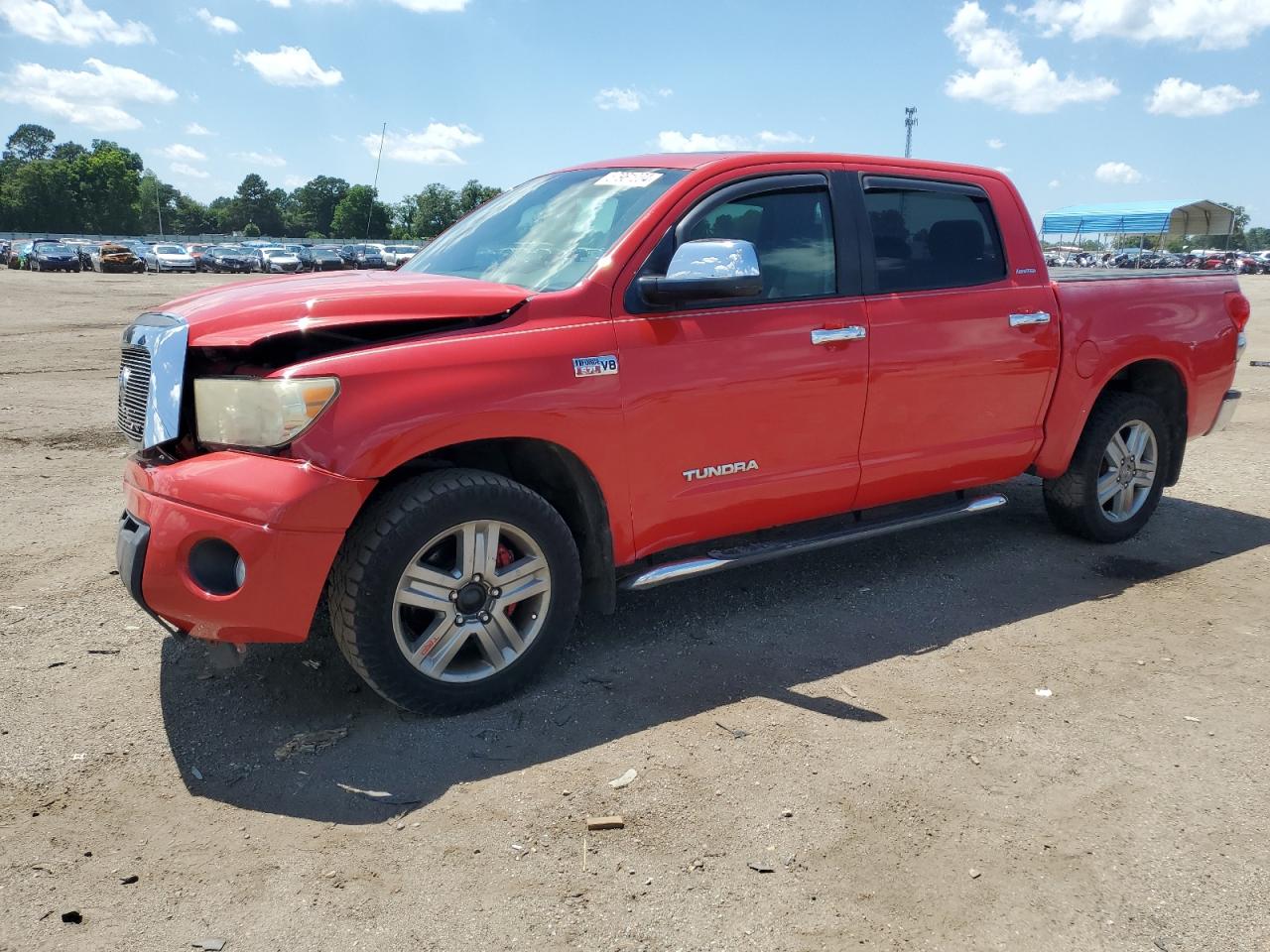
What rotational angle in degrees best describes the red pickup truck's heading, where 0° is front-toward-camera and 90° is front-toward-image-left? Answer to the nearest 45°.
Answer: approximately 45°
